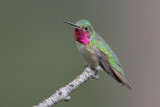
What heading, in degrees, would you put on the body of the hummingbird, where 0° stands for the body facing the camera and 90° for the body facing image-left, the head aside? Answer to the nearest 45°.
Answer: approximately 90°
